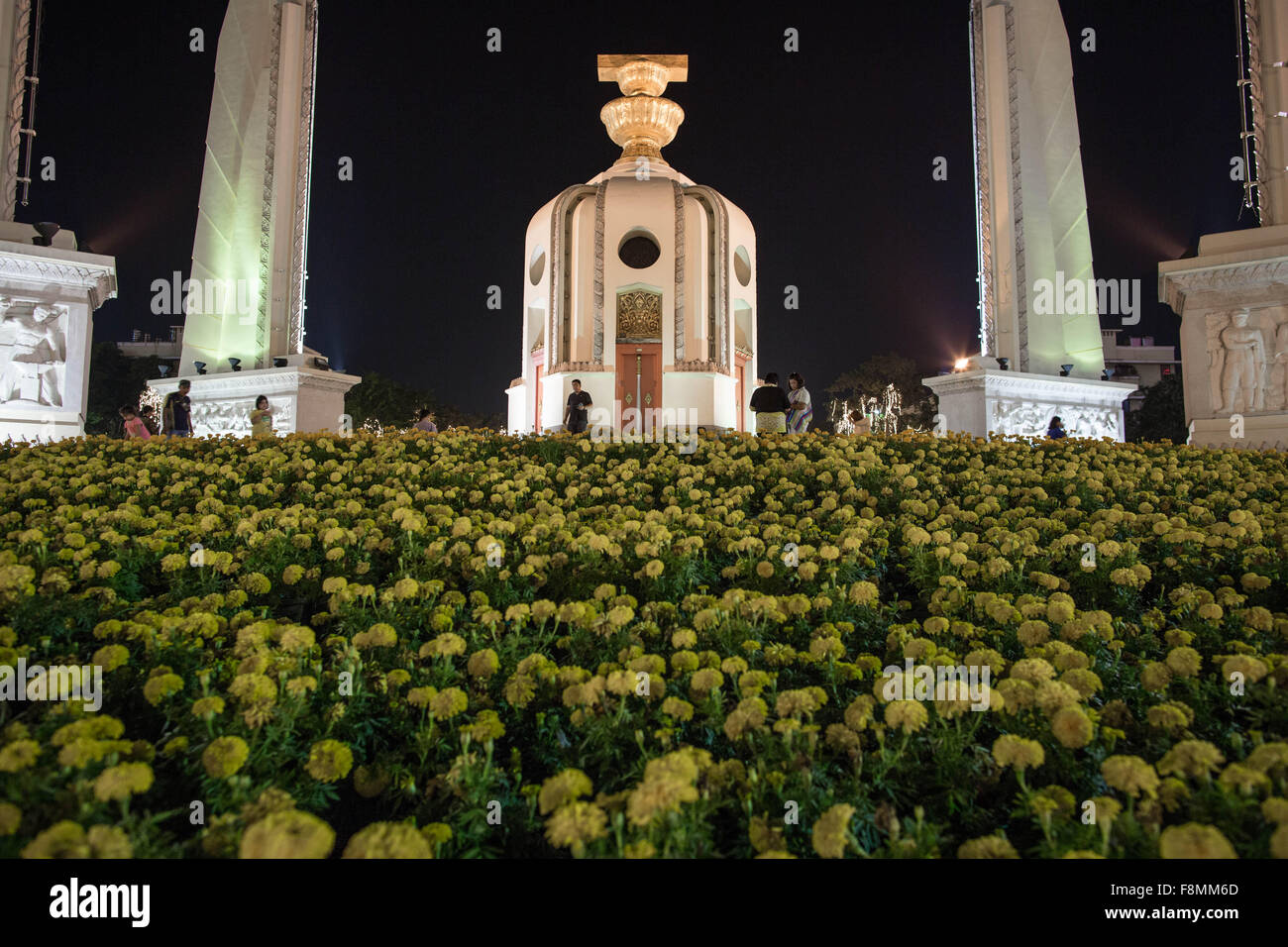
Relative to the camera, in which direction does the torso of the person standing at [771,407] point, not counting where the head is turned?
away from the camera

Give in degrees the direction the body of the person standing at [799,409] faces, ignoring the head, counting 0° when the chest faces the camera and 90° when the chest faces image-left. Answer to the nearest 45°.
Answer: approximately 45°

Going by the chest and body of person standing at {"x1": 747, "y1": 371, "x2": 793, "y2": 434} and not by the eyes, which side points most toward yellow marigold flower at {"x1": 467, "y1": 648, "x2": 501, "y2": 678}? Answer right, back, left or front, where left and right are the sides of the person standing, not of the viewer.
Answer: back

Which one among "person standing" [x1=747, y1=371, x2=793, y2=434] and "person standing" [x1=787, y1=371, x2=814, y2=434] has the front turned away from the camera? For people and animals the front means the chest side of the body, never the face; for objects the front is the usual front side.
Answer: "person standing" [x1=747, y1=371, x2=793, y2=434]

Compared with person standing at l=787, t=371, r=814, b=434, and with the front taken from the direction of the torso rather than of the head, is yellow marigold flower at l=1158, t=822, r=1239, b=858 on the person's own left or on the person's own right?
on the person's own left

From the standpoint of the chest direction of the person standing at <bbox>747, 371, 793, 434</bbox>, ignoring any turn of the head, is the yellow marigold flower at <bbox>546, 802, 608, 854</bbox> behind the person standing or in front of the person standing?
behind
